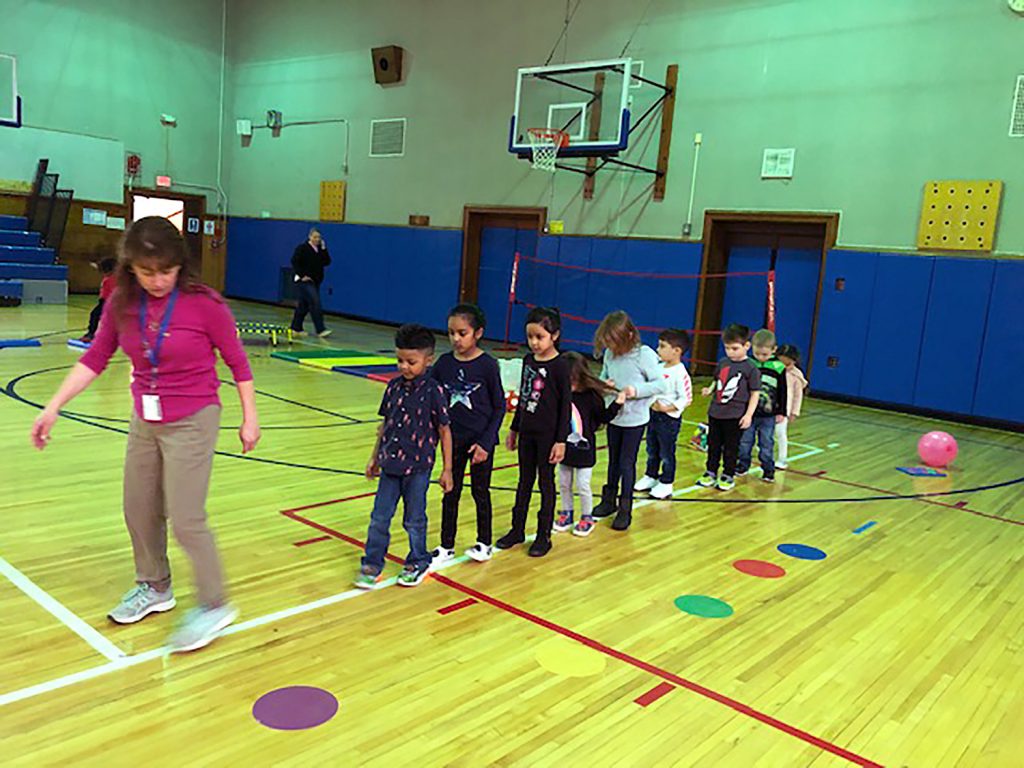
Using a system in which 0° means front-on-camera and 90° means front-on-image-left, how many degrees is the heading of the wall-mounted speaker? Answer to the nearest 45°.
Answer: approximately 45°

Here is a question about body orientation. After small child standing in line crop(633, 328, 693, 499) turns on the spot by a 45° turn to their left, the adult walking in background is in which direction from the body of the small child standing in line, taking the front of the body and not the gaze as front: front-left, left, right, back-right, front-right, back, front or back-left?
back-right

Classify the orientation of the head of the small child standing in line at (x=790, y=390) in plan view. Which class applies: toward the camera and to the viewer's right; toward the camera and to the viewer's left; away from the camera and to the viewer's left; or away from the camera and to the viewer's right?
toward the camera and to the viewer's left

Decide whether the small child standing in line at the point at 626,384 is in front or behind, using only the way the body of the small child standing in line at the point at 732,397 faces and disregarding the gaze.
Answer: in front

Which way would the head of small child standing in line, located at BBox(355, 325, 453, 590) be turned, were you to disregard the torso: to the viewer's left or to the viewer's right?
to the viewer's left

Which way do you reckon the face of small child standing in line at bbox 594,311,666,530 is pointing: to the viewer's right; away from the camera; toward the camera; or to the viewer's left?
to the viewer's left

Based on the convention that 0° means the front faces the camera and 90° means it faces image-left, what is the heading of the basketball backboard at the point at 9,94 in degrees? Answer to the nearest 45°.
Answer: approximately 315°

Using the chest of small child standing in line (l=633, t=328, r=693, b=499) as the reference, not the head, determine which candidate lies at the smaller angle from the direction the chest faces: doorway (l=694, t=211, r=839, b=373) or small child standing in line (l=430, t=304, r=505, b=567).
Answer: the small child standing in line

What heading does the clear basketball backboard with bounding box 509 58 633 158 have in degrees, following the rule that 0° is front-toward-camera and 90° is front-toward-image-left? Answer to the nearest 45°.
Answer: approximately 45°

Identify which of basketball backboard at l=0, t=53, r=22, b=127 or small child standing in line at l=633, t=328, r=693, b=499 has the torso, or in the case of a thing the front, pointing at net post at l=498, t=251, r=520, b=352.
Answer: the basketball backboard

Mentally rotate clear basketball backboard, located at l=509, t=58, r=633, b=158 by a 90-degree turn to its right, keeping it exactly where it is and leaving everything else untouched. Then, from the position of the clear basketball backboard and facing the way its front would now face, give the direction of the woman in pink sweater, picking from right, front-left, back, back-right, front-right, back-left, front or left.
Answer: back-left

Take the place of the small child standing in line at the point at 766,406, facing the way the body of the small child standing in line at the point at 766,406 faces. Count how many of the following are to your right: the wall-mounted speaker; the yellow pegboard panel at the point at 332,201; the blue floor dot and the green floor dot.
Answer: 2

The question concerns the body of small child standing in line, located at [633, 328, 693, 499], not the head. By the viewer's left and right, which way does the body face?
facing the viewer and to the left of the viewer
